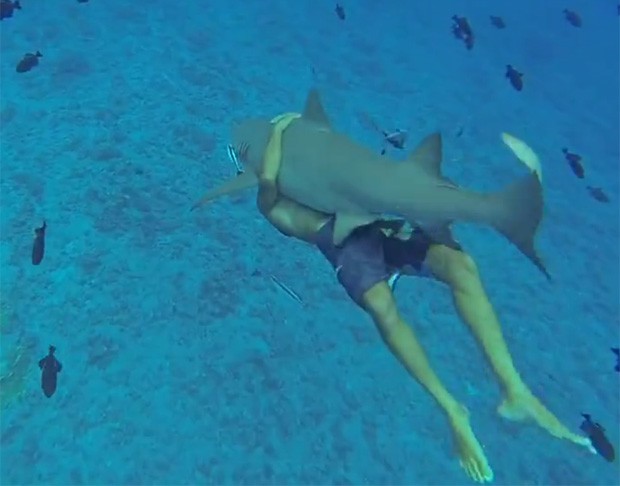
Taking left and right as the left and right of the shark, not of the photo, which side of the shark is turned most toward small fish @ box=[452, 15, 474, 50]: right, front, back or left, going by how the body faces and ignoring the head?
right

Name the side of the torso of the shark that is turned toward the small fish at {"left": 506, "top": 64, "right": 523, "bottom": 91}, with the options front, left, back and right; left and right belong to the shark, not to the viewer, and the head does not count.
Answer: right

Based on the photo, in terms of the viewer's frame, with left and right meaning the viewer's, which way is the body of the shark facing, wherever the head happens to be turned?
facing to the left of the viewer
